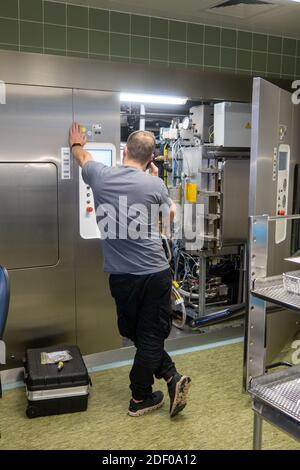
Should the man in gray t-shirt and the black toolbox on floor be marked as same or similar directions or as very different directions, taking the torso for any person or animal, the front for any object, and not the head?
very different directions

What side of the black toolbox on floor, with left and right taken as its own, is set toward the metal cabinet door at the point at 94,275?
back

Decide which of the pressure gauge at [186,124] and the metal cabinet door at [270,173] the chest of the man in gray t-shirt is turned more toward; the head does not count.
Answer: the pressure gauge

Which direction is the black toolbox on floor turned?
toward the camera

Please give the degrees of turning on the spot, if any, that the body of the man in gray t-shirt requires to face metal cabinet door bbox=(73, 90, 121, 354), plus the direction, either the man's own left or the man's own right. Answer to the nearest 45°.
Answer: approximately 45° to the man's own left

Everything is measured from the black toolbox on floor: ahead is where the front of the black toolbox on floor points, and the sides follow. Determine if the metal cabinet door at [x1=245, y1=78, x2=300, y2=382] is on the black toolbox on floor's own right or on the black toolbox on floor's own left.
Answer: on the black toolbox on floor's own left

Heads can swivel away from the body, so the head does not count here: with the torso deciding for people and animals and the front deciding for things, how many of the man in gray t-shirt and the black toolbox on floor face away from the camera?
1

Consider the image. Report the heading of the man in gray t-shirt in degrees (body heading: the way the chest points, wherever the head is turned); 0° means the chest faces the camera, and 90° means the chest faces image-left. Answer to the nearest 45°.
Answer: approximately 180°
